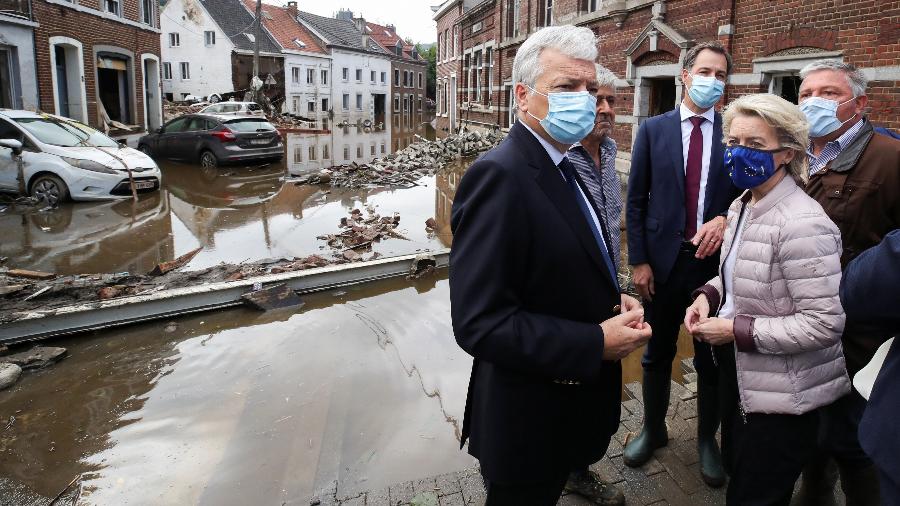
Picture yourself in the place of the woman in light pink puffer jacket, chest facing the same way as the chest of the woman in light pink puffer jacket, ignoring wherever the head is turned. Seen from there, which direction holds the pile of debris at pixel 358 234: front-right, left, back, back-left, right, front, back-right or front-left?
right

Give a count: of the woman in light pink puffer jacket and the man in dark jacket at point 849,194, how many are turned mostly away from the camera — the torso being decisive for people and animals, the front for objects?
0

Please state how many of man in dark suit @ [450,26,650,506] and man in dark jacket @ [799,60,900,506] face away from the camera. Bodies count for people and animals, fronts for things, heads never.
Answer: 0

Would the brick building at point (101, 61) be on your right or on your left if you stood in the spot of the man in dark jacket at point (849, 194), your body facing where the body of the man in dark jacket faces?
on your right

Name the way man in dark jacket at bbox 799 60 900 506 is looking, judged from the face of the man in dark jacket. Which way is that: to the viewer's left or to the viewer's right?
to the viewer's left

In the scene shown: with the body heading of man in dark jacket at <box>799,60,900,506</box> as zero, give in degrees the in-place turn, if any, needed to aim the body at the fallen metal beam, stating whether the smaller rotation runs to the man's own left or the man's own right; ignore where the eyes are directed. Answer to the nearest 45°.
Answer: approximately 45° to the man's own right

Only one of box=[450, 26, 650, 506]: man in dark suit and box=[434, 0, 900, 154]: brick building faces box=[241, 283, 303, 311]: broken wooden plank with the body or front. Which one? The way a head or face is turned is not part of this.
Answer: the brick building

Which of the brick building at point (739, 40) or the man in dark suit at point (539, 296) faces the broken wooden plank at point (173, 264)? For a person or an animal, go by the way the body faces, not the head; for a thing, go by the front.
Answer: the brick building

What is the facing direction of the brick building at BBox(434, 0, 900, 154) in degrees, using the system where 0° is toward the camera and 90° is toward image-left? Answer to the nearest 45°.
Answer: approximately 45°

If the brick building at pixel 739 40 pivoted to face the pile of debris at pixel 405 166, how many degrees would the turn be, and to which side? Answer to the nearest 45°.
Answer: approximately 90° to its right

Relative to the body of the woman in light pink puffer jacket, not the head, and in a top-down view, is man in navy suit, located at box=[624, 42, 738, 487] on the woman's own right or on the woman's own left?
on the woman's own right

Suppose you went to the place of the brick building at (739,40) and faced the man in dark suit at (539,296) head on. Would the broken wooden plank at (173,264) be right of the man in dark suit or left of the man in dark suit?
right

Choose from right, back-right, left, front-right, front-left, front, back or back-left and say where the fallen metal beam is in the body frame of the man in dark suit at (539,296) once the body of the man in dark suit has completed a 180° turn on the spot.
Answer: front

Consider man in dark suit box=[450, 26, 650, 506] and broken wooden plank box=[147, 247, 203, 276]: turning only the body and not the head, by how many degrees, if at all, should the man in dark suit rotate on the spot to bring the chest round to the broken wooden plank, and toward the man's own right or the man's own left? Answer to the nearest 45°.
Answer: approximately 180°

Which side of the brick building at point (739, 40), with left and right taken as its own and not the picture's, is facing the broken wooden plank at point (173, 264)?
front

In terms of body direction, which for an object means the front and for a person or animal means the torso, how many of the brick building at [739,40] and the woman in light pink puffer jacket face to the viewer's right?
0

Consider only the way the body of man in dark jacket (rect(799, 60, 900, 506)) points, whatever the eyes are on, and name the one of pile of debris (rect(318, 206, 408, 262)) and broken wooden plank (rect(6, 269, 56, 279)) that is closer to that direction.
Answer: the broken wooden plank

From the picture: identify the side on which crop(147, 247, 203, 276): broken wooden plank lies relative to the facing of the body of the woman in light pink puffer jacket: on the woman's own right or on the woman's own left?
on the woman's own right
